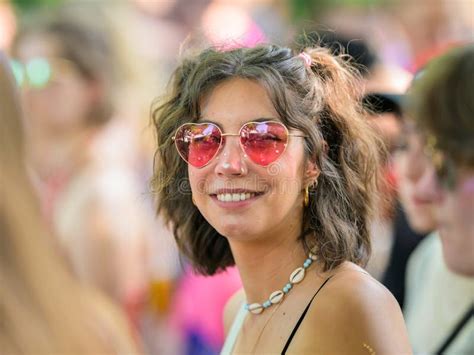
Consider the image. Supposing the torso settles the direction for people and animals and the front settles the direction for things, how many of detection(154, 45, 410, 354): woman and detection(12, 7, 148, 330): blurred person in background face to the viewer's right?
0

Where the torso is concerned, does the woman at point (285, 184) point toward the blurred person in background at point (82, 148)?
no

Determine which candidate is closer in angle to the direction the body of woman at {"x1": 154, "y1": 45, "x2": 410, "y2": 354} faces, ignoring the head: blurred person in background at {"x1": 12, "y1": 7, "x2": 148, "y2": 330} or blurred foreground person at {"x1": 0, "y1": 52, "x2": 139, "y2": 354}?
the blurred foreground person

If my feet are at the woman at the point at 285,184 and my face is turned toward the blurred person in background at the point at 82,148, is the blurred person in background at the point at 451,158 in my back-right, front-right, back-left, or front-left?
back-right

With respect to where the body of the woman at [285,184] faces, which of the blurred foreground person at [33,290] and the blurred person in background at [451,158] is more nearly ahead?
the blurred foreground person

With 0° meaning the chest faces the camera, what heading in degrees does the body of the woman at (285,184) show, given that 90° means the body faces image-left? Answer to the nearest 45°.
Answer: approximately 45°

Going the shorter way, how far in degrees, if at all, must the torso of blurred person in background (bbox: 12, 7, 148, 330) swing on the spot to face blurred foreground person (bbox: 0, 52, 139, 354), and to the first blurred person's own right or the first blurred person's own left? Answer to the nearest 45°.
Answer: approximately 45° to the first blurred person's own left

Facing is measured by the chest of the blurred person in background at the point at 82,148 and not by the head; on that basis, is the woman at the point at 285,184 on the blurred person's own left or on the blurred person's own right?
on the blurred person's own left

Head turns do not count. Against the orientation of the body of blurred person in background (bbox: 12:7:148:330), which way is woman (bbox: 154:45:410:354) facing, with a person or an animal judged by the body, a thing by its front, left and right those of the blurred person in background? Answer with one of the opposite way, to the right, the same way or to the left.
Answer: the same way
